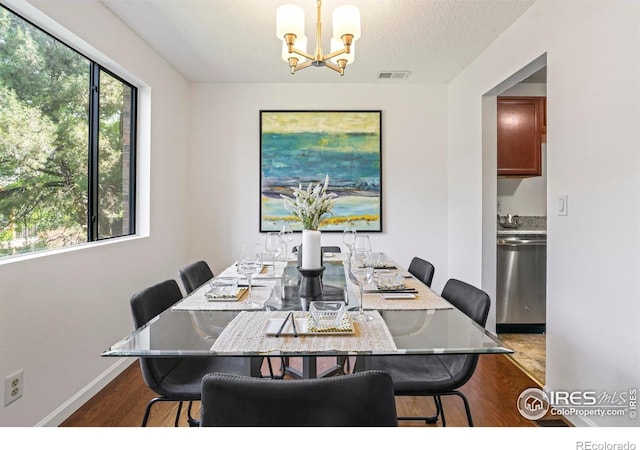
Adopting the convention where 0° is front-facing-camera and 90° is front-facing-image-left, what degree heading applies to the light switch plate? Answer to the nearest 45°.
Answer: approximately 45°

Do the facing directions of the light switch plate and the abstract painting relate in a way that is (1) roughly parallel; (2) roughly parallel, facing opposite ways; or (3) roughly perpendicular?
roughly perpendicular

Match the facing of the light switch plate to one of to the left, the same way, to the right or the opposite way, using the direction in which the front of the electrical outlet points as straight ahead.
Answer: the opposite way

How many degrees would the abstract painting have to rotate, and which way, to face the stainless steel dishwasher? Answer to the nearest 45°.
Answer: approximately 90° to its left

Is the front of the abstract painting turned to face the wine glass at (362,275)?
yes

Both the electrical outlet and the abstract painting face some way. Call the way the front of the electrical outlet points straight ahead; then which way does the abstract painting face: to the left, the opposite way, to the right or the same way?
to the right
